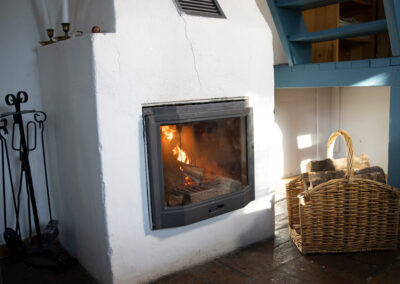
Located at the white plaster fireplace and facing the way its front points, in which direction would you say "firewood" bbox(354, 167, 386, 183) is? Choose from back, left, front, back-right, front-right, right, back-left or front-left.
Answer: front-left

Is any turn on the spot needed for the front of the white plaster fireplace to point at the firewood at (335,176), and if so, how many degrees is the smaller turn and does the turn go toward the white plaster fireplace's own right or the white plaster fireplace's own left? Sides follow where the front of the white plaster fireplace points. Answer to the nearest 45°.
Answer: approximately 45° to the white plaster fireplace's own left

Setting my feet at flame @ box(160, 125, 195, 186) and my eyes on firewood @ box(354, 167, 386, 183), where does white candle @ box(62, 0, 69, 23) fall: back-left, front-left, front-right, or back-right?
back-left

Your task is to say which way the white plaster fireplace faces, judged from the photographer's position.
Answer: facing the viewer and to the right of the viewer

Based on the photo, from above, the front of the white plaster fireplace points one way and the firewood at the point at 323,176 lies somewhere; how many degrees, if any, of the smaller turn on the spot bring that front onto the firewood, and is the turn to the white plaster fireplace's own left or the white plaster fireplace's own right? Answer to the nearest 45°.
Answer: approximately 45° to the white plaster fireplace's own left
